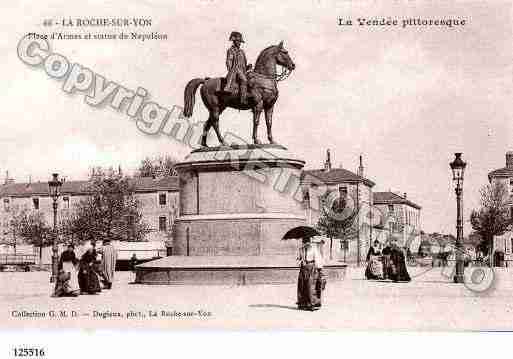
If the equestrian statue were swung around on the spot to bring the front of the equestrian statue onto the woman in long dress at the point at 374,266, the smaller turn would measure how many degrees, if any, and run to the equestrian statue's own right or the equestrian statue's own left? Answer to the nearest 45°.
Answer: approximately 45° to the equestrian statue's own left

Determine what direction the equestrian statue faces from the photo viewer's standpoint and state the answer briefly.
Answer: facing to the right of the viewer

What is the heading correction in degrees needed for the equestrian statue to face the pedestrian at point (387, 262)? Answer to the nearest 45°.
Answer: approximately 45° to its left

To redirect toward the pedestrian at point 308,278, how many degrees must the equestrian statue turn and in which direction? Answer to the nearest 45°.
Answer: approximately 90° to its right
